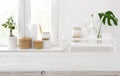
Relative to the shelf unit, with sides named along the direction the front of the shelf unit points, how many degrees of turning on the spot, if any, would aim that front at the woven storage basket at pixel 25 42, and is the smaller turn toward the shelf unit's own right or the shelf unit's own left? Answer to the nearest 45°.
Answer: approximately 90° to the shelf unit's own right

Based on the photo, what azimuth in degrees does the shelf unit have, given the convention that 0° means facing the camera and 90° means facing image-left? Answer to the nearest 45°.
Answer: approximately 0°

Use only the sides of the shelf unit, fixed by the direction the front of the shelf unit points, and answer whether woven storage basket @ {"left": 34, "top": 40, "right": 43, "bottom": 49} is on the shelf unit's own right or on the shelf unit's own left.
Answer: on the shelf unit's own right
